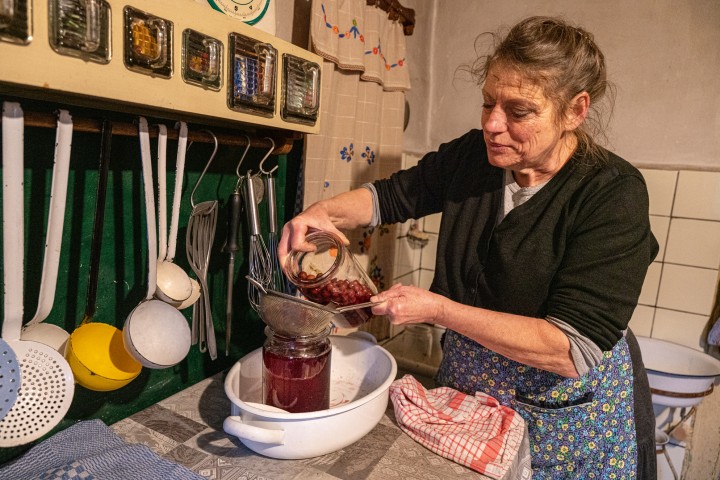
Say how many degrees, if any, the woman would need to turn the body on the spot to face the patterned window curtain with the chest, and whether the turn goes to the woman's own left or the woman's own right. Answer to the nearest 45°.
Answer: approximately 90° to the woman's own right

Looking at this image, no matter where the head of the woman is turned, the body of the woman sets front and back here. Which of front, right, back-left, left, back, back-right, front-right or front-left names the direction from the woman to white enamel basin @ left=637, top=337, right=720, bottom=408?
back

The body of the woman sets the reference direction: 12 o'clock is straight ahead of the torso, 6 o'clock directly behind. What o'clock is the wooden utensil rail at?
The wooden utensil rail is roughly at 1 o'clock from the woman.

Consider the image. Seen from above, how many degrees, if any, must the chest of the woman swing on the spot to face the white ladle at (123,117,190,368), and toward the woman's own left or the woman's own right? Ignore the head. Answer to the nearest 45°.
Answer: approximately 45° to the woman's own right

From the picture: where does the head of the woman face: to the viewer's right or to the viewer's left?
to the viewer's left

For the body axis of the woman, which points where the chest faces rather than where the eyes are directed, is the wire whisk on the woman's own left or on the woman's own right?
on the woman's own right

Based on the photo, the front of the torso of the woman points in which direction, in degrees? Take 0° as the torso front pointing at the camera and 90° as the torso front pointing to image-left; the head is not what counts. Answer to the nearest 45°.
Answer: approximately 45°
